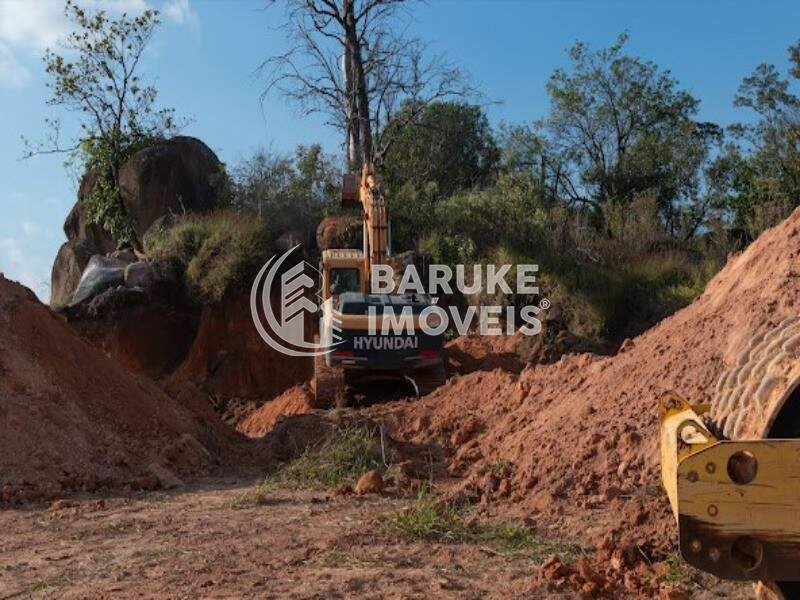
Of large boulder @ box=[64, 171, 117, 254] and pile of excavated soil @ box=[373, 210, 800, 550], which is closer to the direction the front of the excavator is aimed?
the large boulder

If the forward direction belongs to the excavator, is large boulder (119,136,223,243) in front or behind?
in front

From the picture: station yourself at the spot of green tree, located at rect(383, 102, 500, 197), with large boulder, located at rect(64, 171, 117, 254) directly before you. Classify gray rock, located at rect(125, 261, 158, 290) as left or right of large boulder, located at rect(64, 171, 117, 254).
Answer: left

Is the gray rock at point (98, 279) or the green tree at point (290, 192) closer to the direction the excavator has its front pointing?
the green tree

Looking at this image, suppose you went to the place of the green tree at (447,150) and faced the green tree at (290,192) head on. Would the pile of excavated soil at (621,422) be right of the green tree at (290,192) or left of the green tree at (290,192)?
left

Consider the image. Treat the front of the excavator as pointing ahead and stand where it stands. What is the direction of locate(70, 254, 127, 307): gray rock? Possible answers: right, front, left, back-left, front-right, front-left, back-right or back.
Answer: front-left

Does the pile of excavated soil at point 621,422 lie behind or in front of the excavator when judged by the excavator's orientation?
behind

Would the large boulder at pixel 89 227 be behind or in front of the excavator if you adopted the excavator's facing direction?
in front

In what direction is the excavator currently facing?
away from the camera

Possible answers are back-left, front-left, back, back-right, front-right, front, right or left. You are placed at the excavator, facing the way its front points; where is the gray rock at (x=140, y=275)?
front-left
